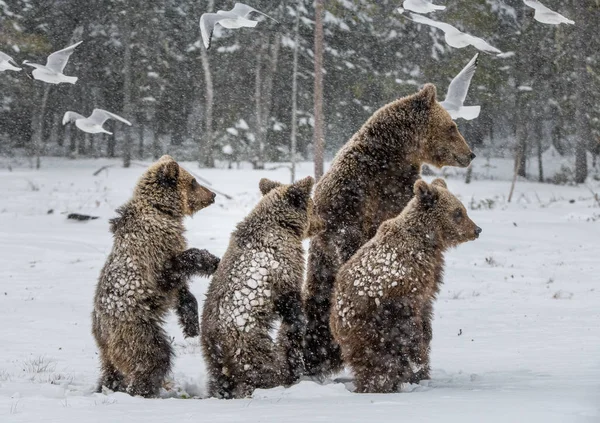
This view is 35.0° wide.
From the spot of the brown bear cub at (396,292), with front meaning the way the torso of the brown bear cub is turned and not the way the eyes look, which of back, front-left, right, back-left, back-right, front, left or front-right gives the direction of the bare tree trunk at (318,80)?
left

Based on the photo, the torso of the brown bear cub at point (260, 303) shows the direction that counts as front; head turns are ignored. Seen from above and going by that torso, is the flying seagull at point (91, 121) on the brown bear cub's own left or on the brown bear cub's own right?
on the brown bear cub's own left

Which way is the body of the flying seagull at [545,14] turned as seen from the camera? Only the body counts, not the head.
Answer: to the viewer's left

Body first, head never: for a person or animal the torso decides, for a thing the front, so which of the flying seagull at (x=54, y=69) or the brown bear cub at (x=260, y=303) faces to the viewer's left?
the flying seagull

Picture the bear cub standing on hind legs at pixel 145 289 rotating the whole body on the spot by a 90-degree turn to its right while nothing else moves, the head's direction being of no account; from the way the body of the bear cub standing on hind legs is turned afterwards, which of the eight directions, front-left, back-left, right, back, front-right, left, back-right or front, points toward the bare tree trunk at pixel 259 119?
back

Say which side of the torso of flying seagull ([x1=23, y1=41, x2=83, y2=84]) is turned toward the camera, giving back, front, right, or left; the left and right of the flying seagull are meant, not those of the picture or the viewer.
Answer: left

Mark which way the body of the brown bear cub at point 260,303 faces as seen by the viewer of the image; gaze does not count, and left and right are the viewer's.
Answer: facing away from the viewer and to the right of the viewer

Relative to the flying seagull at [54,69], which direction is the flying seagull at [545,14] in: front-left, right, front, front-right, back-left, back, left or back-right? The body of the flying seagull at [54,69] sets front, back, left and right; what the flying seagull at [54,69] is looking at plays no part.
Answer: back-left

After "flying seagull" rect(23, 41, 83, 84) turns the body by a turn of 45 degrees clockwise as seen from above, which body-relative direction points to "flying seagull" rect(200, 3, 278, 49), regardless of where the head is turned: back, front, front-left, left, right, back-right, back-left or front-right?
back

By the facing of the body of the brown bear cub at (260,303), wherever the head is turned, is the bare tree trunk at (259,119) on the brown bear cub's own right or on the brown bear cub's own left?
on the brown bear cub's own left

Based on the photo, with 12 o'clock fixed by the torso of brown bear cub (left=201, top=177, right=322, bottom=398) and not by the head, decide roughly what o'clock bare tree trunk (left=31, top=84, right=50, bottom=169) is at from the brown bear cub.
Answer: The bare tree trunk is roughly at 10 o'clock from the brown bear cub.

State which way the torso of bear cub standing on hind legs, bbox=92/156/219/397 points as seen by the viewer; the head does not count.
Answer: to the viewer's right

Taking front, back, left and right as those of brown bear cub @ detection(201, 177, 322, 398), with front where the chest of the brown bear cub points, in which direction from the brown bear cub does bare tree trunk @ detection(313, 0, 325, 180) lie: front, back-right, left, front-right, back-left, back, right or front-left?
front-left

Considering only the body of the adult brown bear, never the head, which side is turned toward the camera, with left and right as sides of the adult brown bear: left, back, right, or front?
right

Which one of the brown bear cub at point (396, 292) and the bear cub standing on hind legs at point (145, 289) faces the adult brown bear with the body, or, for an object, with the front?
the bear cub standing on hind legs
